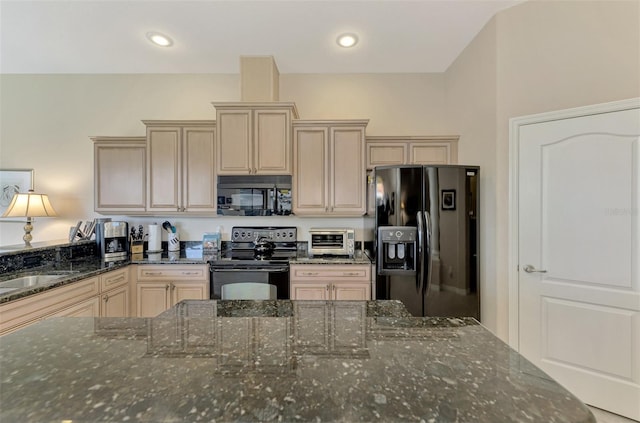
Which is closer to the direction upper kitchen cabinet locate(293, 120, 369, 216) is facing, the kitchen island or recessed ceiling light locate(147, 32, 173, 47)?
the kitchen island

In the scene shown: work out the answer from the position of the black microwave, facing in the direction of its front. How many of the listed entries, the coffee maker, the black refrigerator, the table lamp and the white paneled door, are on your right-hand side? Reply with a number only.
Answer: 2

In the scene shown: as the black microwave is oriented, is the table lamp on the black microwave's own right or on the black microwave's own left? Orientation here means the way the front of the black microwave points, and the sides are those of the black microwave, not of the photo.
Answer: on the black microwave's own right

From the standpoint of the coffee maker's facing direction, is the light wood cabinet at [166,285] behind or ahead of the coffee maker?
ahead

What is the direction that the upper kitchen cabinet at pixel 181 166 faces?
toward the camera

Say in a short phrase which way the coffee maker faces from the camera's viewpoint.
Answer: facing the viewer

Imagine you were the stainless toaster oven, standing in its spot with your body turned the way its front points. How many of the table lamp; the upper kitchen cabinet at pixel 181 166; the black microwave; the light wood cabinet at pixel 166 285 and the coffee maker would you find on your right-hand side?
5

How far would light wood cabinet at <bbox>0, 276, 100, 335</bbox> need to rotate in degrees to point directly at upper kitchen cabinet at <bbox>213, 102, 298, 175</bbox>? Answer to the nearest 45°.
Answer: approximately 45° to its left

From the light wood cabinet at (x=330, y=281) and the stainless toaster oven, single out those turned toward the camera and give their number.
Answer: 2

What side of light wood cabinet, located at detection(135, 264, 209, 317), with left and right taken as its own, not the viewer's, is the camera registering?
front

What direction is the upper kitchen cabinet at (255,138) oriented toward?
toward the camera

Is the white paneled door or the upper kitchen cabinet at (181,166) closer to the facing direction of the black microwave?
the white paneled door

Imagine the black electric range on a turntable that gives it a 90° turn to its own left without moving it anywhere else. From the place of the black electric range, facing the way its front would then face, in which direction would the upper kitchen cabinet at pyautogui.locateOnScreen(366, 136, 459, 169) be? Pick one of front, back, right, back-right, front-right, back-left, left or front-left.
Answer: front

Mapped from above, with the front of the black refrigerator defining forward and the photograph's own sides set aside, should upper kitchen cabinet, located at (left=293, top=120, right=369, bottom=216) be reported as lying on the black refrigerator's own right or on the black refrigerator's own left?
on the black refrigerator's own right

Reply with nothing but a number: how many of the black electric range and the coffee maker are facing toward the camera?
2

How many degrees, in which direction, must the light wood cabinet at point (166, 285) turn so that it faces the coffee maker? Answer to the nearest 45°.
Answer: approximately 135° to its right
